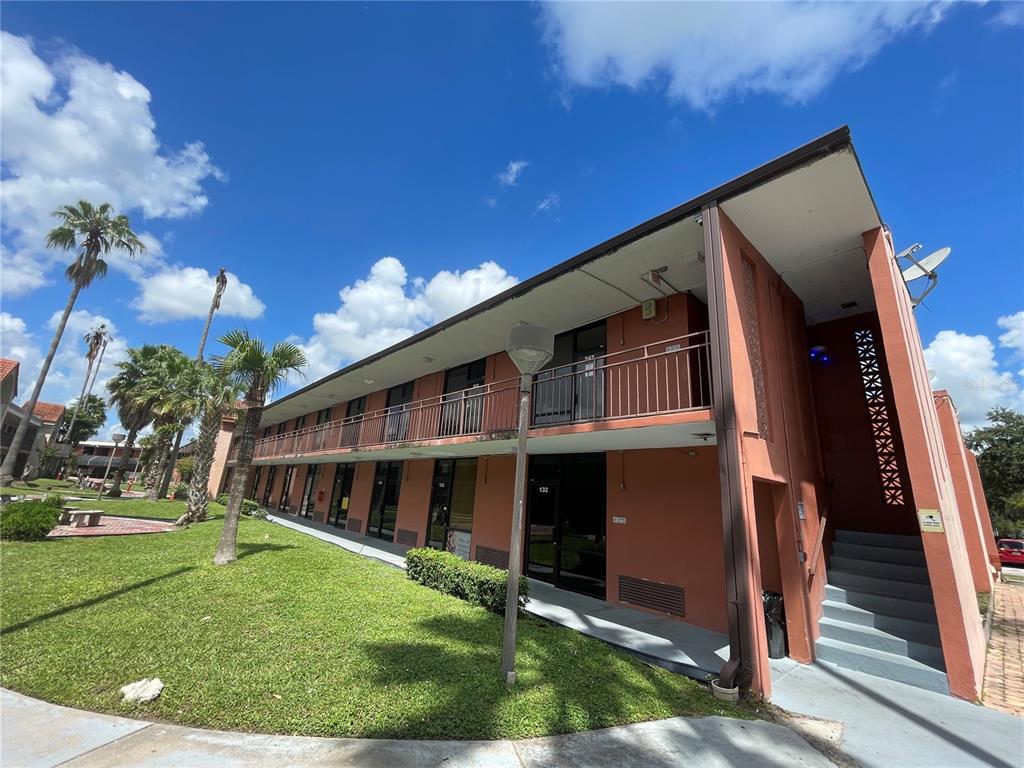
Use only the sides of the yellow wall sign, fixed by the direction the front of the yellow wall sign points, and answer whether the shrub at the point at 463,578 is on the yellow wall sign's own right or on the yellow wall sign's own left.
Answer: on the yellow wall sign's own right

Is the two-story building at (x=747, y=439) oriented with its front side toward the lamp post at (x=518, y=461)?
yes

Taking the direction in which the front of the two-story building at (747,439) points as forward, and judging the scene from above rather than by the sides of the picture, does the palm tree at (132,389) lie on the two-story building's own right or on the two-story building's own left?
on the two-story building's own right

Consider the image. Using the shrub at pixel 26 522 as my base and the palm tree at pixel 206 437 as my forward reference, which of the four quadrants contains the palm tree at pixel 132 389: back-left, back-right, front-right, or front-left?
front-left

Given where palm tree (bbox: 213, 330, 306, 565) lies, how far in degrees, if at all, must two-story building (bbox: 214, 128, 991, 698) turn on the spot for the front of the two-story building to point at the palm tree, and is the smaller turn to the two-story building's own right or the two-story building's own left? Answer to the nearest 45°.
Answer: approximately 45° to the two-story building's own right

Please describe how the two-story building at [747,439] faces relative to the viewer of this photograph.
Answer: facing the viewer and to the left of the viewer

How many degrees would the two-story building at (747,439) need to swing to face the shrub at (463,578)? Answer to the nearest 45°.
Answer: approximately 45° to its left

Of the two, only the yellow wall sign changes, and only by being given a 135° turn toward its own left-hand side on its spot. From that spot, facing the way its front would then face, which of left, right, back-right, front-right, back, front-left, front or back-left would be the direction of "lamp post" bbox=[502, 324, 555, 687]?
back

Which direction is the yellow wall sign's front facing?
toward the camera

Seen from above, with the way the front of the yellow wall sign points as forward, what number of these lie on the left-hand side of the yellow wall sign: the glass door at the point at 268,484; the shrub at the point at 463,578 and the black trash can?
0

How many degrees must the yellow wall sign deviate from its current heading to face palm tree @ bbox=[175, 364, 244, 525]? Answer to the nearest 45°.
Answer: approximately 90° to its right

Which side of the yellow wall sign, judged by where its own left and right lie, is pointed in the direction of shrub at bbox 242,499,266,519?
right

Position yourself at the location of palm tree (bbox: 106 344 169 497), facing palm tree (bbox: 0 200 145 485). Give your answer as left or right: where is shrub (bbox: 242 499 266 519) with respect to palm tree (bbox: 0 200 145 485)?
left

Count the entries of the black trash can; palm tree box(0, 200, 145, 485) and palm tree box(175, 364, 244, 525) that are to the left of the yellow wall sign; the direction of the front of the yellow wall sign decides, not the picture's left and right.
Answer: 0

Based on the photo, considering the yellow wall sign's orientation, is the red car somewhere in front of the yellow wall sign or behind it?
behind
